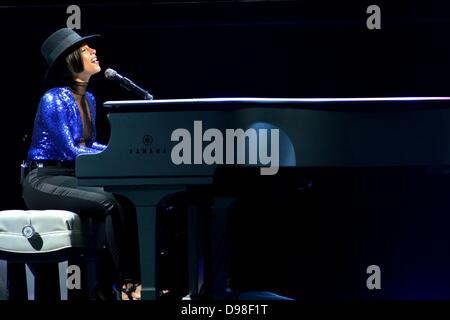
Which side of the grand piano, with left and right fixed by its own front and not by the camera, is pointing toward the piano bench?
front

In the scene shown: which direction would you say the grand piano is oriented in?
to the viewer's left
